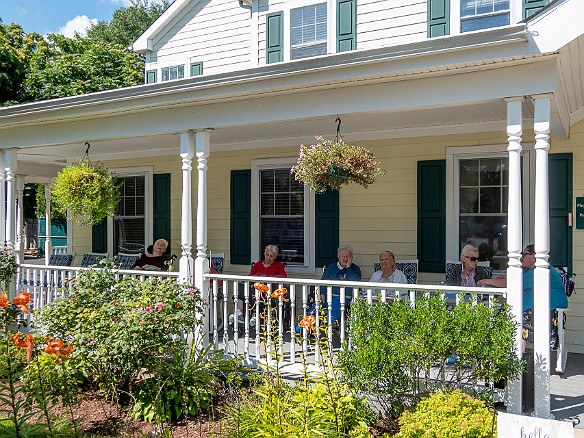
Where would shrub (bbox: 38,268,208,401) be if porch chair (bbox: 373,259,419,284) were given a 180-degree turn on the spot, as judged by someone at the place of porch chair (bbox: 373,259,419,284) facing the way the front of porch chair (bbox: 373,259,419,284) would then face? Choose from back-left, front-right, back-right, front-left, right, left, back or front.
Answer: back-left

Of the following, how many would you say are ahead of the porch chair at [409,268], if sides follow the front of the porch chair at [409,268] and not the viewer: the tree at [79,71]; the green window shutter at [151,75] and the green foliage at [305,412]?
1

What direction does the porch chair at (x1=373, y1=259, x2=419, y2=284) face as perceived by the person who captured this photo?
facing the viewer

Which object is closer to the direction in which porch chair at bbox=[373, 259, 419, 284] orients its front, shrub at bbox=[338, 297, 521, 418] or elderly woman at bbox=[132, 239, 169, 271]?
the shrub

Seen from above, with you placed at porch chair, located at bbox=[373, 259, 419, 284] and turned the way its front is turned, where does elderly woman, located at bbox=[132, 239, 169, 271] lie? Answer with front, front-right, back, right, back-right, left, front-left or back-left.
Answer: right

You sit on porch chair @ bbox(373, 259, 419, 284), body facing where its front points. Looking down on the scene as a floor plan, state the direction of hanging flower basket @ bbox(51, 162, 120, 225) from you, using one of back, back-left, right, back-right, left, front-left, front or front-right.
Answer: right

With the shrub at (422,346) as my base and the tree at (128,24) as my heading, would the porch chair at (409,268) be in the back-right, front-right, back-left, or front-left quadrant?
front-right

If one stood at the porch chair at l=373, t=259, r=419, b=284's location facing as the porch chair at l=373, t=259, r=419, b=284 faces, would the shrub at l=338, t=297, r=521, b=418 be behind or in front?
in front

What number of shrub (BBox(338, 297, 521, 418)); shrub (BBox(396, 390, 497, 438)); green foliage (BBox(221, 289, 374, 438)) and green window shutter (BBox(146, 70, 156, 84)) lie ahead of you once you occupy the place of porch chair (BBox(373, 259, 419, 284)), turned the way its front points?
3

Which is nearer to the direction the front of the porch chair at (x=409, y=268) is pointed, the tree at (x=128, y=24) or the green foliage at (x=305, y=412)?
the green foliage

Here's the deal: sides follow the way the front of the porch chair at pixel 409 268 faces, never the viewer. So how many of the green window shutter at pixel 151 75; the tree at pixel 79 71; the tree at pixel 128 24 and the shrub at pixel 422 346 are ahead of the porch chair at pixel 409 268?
1

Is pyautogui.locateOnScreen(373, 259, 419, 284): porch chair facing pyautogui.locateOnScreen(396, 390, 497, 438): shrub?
yes

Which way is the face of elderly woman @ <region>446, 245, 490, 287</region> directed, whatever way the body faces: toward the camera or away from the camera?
toward the camera

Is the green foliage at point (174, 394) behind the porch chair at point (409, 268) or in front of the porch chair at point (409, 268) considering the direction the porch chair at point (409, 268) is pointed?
in front

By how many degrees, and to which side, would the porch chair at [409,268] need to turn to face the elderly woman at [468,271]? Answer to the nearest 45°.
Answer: approximately 45° to its left

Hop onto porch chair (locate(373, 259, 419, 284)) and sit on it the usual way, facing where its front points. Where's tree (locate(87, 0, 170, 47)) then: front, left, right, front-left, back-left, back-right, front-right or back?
back-right

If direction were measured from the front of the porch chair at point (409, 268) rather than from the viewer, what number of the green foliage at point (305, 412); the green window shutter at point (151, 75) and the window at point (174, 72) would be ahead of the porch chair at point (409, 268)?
1
